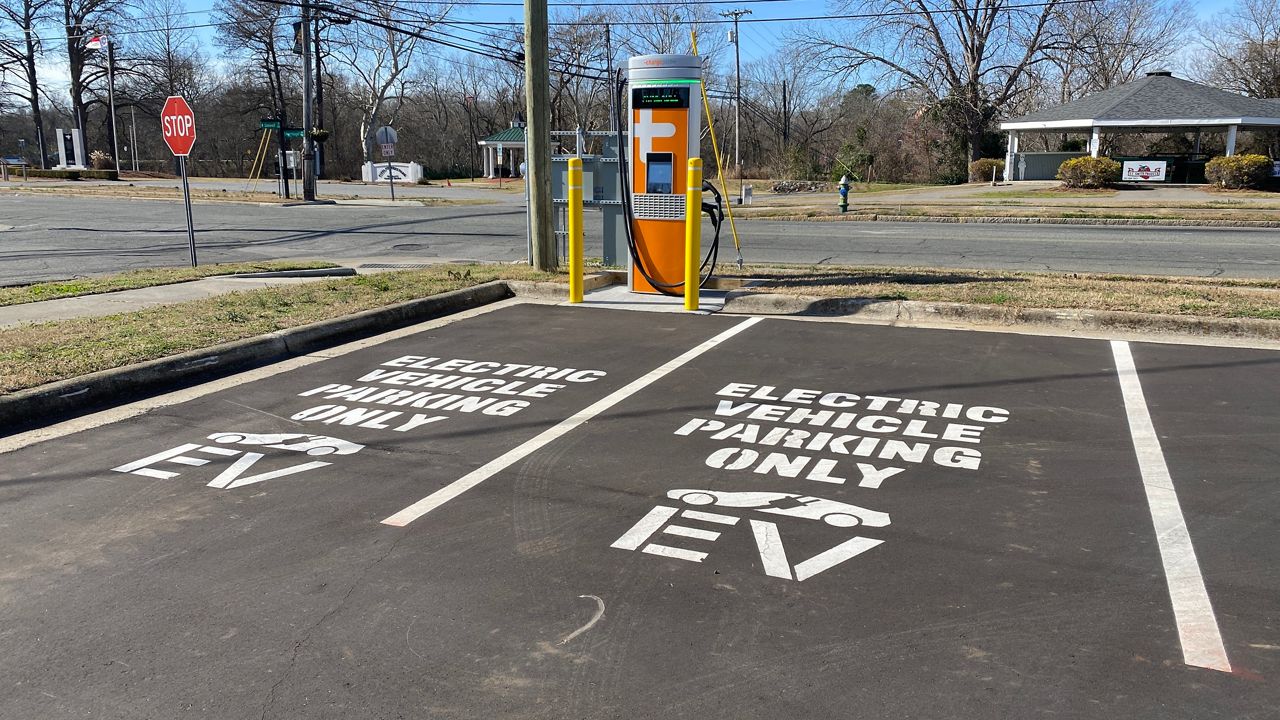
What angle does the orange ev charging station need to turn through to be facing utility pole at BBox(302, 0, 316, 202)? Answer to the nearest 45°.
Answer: approximately 135° to its right

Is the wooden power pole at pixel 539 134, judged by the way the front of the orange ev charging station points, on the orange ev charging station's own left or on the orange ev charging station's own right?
on the orange ev charging station's own right

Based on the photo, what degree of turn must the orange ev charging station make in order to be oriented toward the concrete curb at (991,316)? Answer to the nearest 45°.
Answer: approximately 45° to its left

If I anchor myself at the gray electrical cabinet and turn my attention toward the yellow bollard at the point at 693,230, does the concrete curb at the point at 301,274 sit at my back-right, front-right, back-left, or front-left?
back-right

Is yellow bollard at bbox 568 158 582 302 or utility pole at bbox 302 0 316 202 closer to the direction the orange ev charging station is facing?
the yellow bollard

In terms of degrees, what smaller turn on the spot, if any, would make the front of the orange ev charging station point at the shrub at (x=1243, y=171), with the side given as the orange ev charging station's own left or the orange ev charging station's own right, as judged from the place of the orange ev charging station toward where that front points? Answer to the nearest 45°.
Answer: approximately 135° to the orange ev charging station's own left

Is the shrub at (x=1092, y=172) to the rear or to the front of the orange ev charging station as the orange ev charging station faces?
to the rear

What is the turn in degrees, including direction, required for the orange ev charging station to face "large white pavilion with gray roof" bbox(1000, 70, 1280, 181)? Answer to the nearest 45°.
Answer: approximately 135° to its left

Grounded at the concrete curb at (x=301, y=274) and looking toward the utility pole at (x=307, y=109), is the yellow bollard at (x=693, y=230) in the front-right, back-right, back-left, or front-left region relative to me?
back-right

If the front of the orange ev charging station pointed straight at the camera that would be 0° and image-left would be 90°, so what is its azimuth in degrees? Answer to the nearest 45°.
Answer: approximately 0°

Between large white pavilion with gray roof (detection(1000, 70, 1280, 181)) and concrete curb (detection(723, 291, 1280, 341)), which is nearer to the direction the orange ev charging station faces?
the concrete curb
